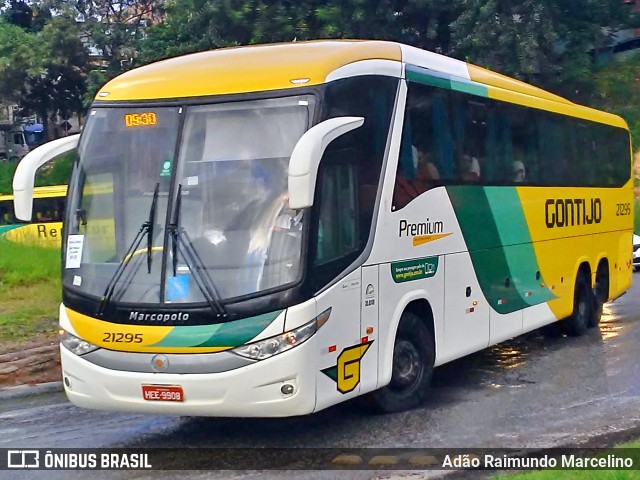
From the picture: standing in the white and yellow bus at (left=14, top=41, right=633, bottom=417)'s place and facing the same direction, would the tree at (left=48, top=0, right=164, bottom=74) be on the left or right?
on its right

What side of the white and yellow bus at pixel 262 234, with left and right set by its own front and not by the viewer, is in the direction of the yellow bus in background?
right

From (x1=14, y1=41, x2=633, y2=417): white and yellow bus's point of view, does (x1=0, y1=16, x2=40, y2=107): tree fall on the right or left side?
on its right

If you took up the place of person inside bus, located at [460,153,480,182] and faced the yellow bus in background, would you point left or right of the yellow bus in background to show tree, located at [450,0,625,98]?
right

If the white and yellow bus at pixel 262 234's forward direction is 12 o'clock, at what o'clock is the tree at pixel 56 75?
The tree is roughly at 4 o'clock from the white and yellow bus.

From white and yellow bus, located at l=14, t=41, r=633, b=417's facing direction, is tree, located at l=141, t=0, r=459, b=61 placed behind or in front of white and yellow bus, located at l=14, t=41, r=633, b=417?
behind

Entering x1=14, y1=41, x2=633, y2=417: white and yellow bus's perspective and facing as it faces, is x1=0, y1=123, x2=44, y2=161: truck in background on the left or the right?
on its right

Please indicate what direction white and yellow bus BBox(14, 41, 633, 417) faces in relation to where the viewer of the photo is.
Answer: facing the viewer and to the left of the viewer

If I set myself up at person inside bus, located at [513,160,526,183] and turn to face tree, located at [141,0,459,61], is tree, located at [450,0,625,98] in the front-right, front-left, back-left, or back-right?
front-right

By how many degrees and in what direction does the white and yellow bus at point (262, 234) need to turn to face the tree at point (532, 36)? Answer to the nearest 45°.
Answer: approximately 135° to its right
